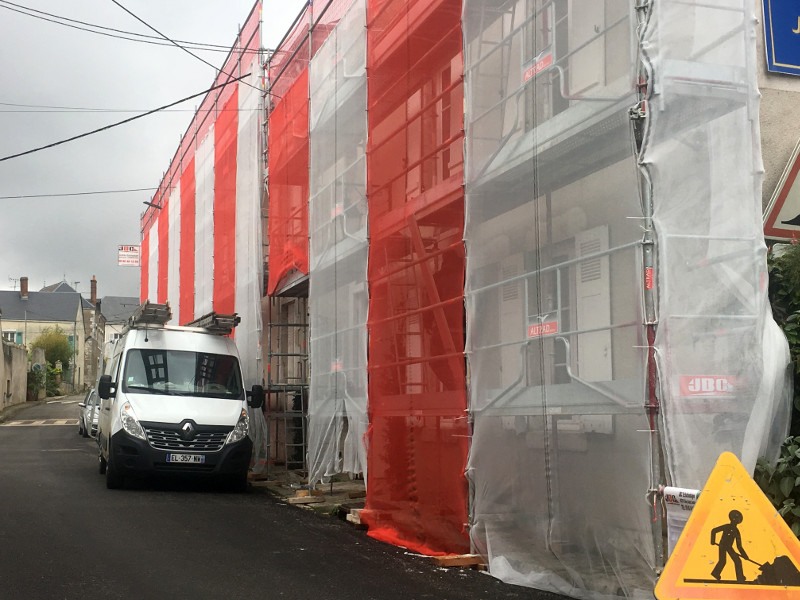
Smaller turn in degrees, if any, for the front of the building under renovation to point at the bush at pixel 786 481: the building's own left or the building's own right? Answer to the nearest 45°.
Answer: approximately 90° to the building's own left

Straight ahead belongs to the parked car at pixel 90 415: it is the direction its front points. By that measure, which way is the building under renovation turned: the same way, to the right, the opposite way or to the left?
to the right

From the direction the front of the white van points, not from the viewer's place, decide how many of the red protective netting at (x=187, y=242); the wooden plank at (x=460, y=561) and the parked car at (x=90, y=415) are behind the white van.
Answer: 2

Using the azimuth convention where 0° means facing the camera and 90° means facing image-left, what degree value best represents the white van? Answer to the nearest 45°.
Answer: approximately 0°

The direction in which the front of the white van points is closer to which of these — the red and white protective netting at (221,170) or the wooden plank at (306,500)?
the wooden plank

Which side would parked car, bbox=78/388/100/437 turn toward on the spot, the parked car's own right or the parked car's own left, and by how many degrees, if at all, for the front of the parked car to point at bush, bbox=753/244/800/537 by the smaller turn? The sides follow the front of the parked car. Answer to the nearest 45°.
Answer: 0° — it already faces it
